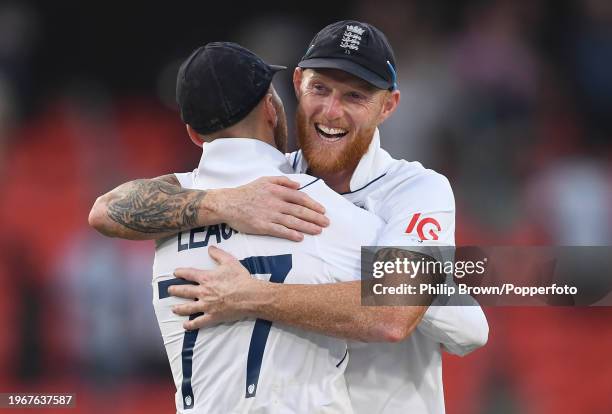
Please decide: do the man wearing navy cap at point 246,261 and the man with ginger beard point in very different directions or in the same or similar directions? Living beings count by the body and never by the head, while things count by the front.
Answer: very different directions

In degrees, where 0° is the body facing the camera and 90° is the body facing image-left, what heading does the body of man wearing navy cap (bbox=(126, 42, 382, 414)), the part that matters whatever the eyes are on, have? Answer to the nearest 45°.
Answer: approximately 225°

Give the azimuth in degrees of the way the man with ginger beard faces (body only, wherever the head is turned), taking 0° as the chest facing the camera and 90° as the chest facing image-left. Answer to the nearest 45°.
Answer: approximately 45°

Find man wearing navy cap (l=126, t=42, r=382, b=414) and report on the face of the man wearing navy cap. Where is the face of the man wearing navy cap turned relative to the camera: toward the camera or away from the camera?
away from the camera
